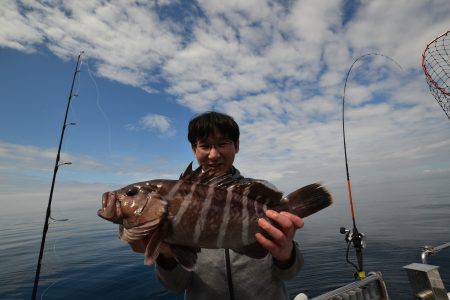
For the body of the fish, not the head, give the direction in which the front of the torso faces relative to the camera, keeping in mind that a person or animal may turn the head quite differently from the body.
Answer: to the viewer's left

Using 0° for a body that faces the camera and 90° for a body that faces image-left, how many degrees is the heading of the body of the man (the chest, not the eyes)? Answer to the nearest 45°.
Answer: approximately 0°
